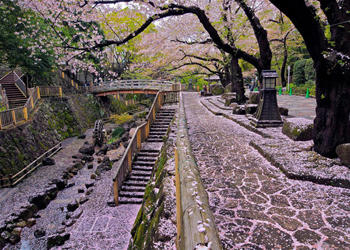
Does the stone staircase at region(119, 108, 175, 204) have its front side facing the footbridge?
no

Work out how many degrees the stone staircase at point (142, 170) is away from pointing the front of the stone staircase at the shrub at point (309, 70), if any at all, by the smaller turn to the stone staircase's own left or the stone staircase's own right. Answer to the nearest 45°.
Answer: approximately 135° to the stone staircase's own left

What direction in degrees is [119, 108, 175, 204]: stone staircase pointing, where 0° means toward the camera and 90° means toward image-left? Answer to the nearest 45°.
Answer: approximately 0°

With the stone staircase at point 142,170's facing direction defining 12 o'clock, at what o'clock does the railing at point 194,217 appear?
The railing is roughly at 12 o'clock from the stone staircase.

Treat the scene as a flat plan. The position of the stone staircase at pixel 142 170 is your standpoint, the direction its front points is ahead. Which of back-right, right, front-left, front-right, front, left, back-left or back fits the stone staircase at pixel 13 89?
back-right
